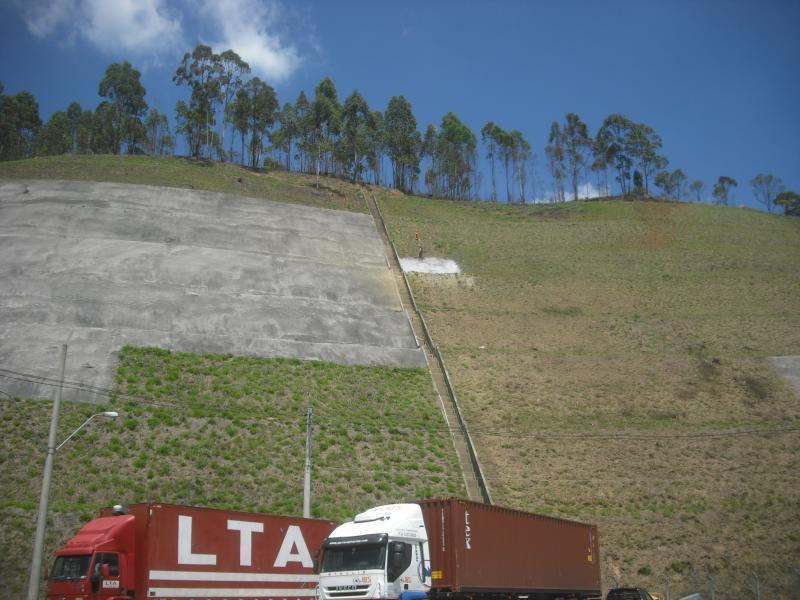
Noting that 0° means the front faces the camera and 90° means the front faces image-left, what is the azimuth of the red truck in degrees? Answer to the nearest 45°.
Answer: approximately 45°

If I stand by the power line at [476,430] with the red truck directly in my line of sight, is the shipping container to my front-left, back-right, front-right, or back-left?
front-left

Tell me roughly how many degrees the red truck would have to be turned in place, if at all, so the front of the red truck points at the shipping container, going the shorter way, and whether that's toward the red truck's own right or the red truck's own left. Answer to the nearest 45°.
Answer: approximately 135° to the red truck's own left

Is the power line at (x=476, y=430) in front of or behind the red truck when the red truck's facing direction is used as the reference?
behind

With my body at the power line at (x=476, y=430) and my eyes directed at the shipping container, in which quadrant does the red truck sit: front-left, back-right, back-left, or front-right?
front-right

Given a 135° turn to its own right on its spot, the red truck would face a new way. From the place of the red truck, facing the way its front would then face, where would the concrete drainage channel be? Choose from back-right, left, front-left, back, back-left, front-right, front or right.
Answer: front-right
